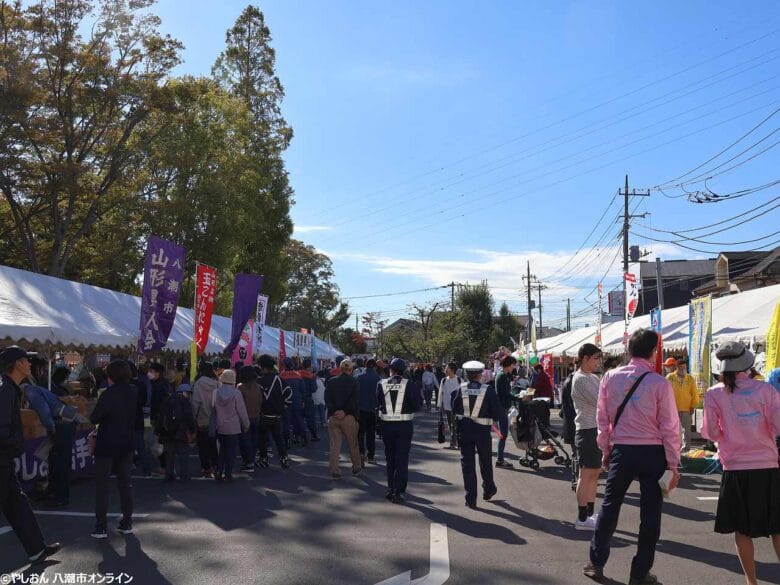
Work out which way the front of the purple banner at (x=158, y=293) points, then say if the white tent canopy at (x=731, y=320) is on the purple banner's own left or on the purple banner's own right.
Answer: on the purple banner's own left

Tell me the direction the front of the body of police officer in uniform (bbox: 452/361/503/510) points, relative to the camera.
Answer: away from the camera

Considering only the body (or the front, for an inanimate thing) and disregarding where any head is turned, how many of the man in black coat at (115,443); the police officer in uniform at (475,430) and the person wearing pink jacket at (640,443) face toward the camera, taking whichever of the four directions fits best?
0

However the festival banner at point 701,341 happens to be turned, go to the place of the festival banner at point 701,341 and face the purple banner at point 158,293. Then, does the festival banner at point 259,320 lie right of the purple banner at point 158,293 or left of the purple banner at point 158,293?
right

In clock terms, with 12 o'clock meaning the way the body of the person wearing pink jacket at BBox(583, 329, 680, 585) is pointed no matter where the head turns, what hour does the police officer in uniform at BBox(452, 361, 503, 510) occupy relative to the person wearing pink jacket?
The police officer in uniform is roughly at 11 o'clock from the person wearing pink jacket.

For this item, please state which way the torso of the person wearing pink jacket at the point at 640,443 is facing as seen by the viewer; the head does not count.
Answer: away from the camera

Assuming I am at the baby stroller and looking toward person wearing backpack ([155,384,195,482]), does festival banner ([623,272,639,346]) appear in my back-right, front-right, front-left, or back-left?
back-right

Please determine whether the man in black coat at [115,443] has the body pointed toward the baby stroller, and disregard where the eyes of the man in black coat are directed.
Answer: no

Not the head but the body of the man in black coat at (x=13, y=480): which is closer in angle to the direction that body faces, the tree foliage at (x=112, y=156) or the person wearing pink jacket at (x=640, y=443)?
the person wearing pink jacket

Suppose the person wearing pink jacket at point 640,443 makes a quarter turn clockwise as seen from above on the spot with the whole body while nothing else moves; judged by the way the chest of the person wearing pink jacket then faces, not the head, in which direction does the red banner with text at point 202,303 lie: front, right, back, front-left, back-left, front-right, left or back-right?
back-left

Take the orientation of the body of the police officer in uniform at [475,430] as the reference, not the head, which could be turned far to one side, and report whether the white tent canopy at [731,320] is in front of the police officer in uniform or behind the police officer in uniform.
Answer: in front

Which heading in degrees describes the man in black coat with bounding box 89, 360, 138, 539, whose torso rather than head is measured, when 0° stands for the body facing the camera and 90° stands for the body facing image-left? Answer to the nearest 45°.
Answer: approximately 135°
